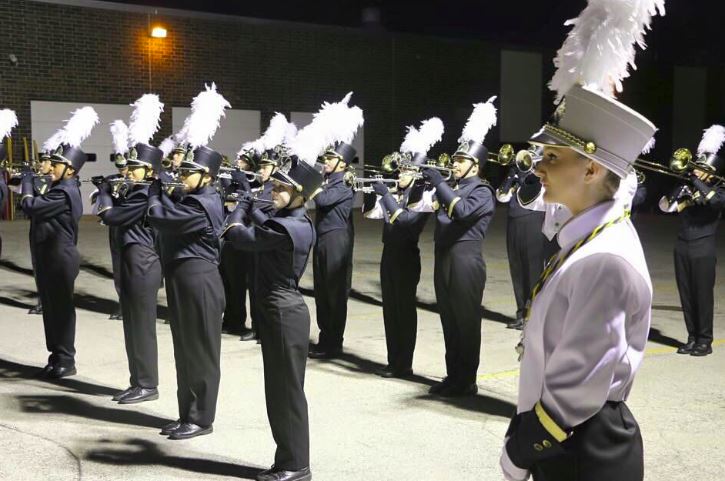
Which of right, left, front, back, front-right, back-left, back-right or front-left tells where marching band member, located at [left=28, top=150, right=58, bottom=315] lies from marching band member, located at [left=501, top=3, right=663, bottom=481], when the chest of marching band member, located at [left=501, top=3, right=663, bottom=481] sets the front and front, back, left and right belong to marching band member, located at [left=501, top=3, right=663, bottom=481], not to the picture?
front-right

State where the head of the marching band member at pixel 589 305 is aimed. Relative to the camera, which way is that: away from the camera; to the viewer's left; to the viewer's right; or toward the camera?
to the viewer's left

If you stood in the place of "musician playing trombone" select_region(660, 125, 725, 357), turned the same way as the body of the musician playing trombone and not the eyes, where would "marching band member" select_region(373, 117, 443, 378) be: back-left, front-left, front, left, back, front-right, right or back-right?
front

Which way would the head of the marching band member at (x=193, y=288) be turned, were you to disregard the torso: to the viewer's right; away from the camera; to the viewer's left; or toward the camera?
to the viewer's left

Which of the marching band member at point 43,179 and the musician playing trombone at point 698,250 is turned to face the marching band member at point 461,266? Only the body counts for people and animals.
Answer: the musician playing trombone

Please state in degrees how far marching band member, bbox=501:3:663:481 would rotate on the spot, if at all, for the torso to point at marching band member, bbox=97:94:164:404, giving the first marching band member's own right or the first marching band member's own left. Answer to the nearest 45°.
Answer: approximately 45° to the first marching band member's own right

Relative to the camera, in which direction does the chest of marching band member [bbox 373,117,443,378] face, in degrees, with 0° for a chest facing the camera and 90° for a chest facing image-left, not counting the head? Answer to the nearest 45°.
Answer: approximately 45°

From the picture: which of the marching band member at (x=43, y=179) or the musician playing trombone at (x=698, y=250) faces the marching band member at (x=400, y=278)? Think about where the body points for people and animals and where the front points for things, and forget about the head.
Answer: the musician playing trombone

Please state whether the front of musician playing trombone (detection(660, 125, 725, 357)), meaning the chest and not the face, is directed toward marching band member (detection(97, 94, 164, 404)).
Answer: yes

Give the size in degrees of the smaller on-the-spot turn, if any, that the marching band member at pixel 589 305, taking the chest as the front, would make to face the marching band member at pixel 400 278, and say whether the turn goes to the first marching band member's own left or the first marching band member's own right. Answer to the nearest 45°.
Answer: approximately 90° to the first marching band member's own right

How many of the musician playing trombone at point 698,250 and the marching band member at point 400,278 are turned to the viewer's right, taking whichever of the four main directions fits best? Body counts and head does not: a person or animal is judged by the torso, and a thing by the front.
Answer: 0

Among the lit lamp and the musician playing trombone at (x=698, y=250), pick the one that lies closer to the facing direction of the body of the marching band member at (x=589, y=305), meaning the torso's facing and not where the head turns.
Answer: the lit lamp

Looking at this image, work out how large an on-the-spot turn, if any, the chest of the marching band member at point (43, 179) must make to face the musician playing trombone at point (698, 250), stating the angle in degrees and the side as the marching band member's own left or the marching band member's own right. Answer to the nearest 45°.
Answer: approximately 135° to the marching band member's own left

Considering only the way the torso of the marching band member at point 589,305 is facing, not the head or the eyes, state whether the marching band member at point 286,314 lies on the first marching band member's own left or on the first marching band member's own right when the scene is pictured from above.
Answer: on the first marching band member's own right

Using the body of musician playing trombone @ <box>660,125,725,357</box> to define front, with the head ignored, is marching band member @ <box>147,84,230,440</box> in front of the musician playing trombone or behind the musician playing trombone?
in front

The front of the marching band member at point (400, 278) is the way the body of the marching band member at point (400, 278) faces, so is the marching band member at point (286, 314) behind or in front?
in front
